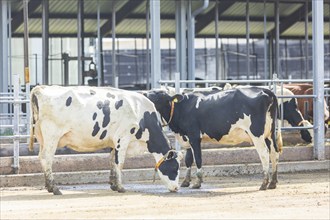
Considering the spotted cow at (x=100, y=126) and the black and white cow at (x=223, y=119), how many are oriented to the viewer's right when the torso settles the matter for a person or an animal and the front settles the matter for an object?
1

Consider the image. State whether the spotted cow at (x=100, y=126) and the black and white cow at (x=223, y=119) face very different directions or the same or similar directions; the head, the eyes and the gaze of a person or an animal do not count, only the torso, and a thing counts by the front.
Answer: very different directions

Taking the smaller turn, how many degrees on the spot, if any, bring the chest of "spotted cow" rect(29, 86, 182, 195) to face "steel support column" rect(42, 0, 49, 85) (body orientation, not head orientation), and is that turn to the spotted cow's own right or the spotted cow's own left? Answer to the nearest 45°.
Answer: approximately 90° to the spotted cow's own left

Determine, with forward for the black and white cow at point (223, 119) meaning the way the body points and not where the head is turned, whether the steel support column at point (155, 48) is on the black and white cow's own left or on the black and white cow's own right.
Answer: on the black and white cow's own right

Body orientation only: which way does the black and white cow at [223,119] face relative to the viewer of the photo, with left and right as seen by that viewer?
facing to the left of the viewer

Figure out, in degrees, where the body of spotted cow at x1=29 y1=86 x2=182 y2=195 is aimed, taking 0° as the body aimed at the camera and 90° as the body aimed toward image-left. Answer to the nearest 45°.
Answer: approximately 270°

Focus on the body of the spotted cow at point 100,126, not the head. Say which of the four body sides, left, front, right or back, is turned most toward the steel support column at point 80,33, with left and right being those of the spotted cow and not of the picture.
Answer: left
